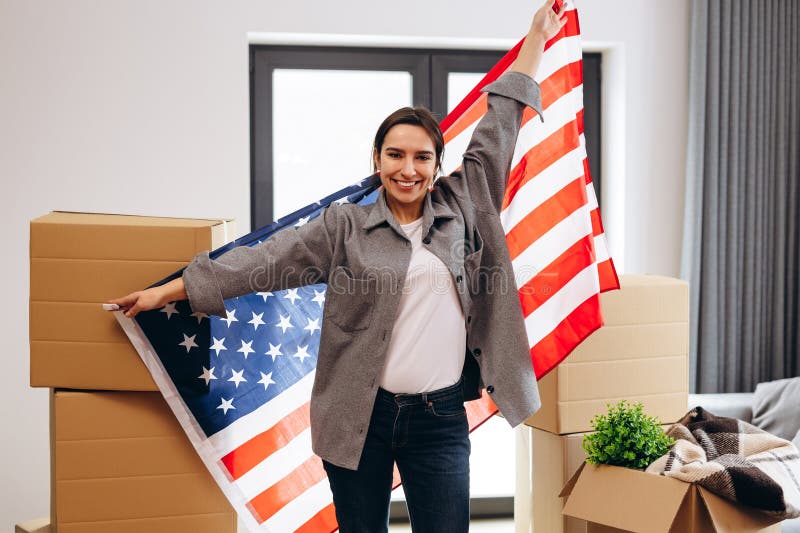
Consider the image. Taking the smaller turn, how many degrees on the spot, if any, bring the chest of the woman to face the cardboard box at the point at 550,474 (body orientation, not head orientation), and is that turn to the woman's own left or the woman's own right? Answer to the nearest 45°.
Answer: approximately 135° to the woman's own left

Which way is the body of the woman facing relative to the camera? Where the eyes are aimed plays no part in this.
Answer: toward the camera

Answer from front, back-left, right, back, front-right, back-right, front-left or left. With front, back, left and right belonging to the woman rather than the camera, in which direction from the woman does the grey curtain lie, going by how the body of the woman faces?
back-left

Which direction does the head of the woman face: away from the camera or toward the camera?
toward the camera

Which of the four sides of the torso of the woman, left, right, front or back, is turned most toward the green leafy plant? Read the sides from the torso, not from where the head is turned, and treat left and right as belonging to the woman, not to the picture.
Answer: left

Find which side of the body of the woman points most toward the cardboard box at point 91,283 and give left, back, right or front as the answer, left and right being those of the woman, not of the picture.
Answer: right

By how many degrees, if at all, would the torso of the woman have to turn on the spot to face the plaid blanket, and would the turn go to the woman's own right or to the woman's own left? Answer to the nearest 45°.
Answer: approximately 90° to the woman's own left

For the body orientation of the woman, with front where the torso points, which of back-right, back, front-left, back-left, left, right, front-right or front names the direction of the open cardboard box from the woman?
left

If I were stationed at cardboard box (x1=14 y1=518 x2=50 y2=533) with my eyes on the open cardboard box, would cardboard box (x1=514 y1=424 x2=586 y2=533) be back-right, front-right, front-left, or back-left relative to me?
front-left
